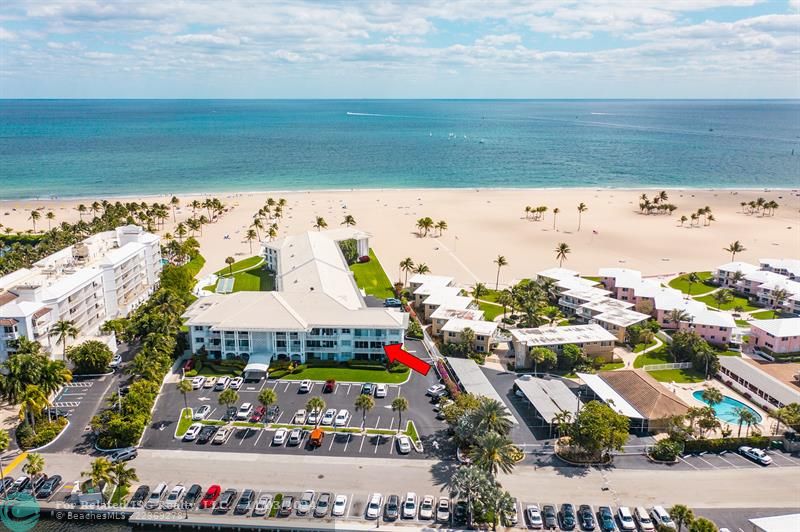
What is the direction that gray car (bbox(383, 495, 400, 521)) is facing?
toward the camera

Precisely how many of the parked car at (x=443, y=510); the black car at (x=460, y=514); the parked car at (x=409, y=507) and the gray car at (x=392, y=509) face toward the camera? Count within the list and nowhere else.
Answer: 4

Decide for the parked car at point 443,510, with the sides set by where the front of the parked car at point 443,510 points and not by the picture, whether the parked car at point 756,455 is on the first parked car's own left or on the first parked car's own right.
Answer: on the first parked car's own left

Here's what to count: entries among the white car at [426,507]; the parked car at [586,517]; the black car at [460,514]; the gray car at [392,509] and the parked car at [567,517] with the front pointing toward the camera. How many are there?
5

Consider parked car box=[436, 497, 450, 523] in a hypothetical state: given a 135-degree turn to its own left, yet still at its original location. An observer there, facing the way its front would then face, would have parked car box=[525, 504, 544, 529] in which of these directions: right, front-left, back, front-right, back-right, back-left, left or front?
front-right

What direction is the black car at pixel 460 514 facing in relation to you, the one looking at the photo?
facing the viewer

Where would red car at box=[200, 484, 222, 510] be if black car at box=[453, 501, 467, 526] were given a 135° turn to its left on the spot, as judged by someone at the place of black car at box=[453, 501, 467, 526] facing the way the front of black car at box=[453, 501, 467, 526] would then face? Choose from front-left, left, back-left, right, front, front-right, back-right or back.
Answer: back-left

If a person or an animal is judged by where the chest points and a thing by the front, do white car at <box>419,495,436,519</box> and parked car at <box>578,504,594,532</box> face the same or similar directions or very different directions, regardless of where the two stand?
same or similar directions

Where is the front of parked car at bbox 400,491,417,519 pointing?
toward the camera

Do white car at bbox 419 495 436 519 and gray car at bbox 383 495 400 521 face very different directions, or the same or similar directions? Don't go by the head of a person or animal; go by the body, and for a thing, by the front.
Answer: same or similar directions

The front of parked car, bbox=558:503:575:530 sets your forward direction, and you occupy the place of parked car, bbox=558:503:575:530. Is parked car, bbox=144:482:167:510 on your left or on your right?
on your right

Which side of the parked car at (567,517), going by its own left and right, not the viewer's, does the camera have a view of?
front
